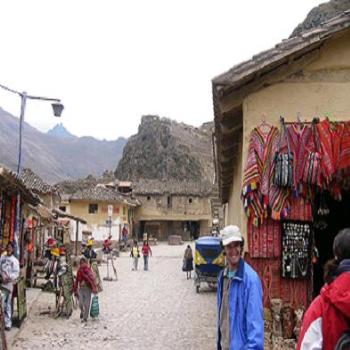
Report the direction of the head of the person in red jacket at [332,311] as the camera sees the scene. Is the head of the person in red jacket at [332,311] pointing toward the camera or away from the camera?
away from the camera

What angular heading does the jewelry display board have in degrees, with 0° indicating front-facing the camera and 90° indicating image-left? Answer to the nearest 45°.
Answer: approximately 0°

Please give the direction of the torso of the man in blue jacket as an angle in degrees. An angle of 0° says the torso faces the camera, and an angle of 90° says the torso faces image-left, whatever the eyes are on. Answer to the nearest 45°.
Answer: approximately 45°

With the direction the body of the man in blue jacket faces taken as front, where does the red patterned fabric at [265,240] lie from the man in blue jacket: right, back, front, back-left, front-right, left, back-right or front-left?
back-right
